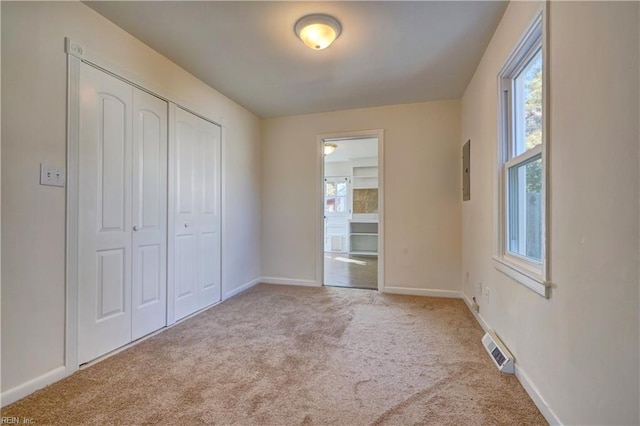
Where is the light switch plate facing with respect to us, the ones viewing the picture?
facing the viewer and to the right of the viewer

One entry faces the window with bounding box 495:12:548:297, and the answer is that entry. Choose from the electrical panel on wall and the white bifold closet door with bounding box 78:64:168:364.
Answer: the white bifold closet door

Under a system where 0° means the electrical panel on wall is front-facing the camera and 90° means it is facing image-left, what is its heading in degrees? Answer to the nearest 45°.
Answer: approximately 90°

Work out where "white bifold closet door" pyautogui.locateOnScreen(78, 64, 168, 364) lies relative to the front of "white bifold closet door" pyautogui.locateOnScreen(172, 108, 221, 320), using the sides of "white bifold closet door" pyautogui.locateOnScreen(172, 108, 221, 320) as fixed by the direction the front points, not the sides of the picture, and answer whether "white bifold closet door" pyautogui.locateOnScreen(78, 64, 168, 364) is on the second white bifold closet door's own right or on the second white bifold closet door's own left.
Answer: on the second white bifold closet door's own right

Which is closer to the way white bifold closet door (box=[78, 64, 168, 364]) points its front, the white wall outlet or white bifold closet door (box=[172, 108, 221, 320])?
the white wall outlet

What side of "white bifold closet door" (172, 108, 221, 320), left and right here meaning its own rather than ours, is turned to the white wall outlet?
front

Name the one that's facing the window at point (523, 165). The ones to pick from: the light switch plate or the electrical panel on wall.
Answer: the light switch plate
